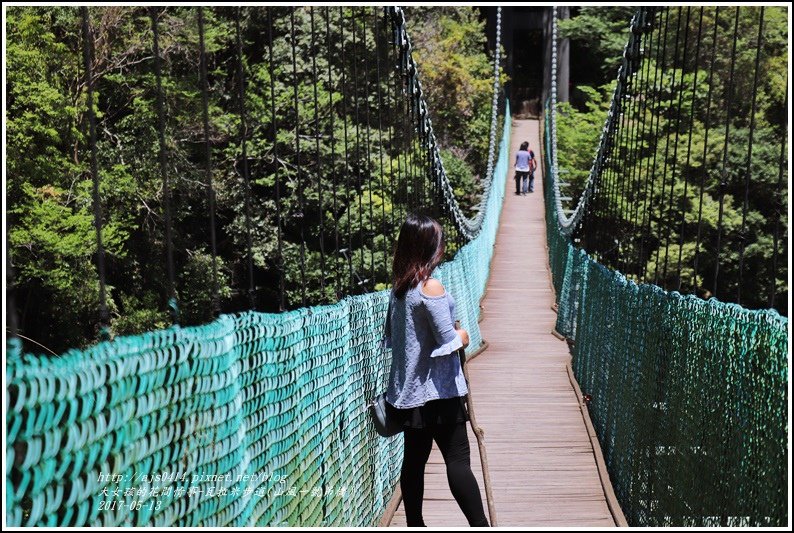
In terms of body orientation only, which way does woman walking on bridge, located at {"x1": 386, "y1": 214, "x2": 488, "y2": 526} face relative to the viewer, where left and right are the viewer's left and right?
facing away from the viewer and to the right of the viewer
